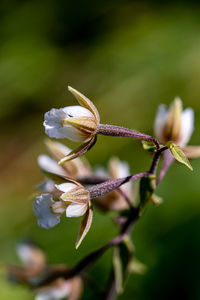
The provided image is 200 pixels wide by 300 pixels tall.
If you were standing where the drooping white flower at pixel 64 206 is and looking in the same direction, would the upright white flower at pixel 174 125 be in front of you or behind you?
behind

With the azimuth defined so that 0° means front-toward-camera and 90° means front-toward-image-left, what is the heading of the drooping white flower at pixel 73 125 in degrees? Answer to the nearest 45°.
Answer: approximately 90°

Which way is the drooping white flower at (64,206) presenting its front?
to the viewer's left

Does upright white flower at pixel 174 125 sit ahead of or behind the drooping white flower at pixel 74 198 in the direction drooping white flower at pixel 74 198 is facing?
behind

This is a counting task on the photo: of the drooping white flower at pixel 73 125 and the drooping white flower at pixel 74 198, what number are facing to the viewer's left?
2
